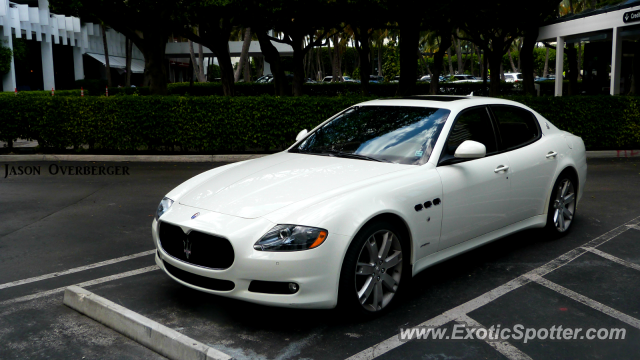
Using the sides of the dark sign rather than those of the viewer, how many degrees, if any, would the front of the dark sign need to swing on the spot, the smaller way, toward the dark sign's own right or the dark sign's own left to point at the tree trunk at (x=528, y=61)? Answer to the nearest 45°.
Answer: approximately 90° to the dark sign's own right

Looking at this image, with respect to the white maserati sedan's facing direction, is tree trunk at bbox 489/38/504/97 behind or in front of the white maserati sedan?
behind

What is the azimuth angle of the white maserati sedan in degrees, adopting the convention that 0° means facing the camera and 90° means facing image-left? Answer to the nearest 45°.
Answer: approximately 45°

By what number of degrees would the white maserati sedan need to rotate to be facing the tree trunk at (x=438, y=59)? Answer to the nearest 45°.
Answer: approximately 135° to its right

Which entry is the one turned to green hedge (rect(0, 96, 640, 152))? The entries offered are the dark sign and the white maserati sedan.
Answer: the dark sign

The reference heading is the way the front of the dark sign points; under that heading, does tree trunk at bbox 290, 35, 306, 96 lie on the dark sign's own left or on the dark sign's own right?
on the dark sign's own right

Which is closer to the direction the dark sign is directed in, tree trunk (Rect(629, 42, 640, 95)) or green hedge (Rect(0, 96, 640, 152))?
the green hedge

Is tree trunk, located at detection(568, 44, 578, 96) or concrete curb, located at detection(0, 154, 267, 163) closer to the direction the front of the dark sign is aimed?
the concrete curb
